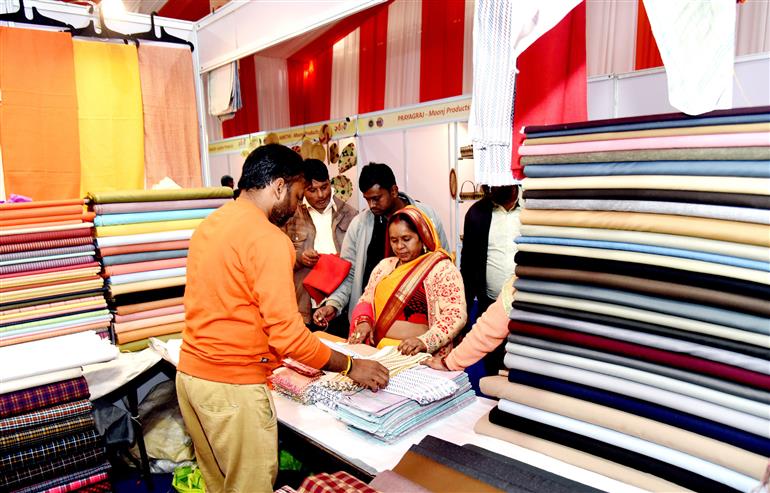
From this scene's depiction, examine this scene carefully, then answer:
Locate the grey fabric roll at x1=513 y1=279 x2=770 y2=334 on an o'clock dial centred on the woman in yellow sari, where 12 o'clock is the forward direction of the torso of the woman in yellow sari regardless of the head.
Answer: The grey fabric roll is roughly at 10 o'clock from the woman in yellow sari.

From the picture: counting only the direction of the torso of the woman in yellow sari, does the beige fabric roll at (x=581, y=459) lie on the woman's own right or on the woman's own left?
on the woman's own left

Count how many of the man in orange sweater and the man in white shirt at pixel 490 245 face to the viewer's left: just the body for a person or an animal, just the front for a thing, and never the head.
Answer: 0

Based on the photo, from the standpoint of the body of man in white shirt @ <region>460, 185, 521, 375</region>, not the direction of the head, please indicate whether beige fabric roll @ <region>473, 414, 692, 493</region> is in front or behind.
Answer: in front

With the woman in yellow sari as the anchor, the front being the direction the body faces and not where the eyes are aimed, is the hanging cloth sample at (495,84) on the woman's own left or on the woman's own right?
on the woman's own left

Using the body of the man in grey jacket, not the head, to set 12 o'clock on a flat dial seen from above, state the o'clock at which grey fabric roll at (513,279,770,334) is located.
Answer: The grey fabric roll is roughly at 10 o'clock from the man in grey jacket.

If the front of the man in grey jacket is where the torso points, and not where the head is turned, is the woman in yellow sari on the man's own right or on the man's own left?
on the man's own left

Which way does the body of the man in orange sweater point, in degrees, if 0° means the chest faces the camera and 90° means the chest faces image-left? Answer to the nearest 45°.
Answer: approximately 225°

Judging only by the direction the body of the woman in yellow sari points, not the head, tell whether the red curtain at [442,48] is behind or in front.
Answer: behind

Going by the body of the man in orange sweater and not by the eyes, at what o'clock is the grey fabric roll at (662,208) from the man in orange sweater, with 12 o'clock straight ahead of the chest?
The grey fabric roll is roughly at 3 o'clock from the man in orange sweater.

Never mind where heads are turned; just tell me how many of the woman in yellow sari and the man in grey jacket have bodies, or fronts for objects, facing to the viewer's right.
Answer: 0

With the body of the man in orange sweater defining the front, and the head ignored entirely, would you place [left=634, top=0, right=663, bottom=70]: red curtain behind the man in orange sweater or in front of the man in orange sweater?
in front
